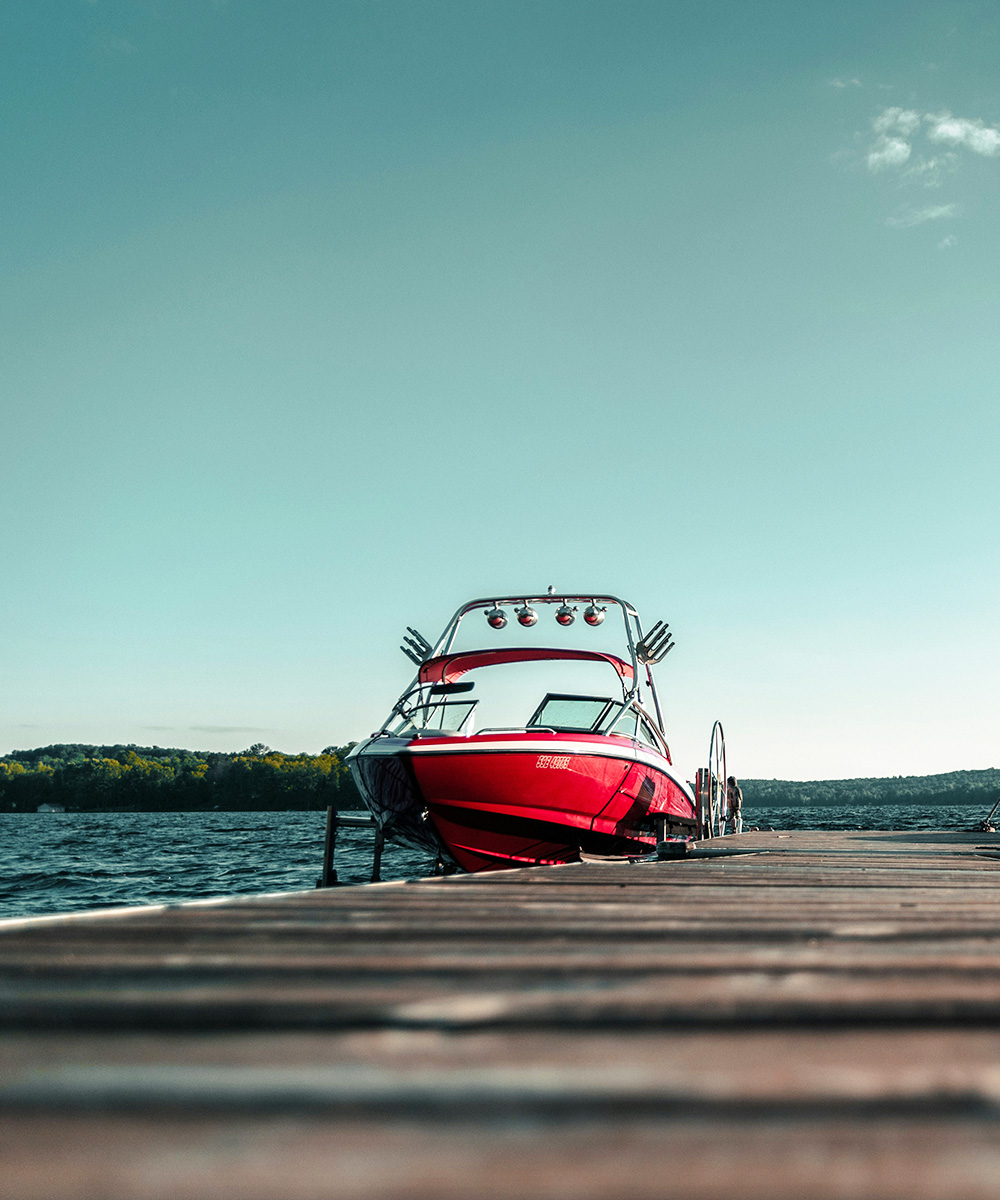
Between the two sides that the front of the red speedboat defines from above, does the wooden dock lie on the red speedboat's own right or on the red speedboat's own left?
on the red speedboat's own left

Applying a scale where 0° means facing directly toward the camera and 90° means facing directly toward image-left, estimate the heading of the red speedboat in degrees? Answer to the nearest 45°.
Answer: approximately 45°
